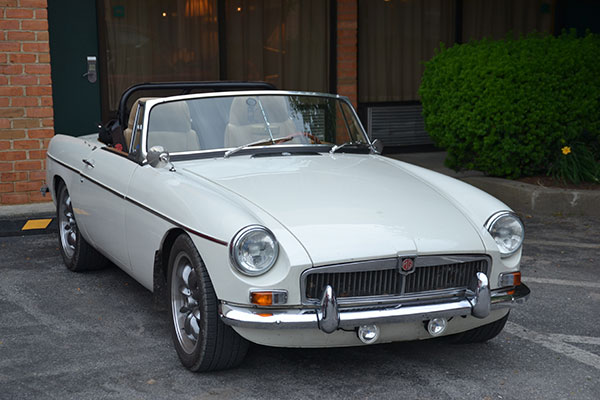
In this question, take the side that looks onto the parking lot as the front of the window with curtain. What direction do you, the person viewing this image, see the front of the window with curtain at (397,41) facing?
facing the viewer

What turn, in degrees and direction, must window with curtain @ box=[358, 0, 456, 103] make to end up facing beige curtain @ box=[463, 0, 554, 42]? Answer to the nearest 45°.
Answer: approximately 135° to its left

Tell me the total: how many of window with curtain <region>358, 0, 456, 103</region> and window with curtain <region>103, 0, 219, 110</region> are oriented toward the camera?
2

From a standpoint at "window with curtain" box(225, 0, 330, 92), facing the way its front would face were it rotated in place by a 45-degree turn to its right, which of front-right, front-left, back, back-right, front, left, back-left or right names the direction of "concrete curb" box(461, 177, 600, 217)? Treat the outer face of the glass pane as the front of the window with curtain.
left

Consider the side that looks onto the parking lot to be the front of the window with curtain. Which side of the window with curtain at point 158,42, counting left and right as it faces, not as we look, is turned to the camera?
front

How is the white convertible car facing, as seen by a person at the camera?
facing the viewer and to the right of the viewer

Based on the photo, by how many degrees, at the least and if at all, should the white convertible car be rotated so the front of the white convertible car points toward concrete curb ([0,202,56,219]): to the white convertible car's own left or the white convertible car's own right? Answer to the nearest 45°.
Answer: approximately 180°

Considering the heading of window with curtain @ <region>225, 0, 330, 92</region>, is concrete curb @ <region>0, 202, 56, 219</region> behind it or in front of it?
in front

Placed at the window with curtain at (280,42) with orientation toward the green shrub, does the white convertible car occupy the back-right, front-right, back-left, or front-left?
front-right

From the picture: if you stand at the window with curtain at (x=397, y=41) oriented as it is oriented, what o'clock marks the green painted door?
The green painted door is roughly at 2 o'clock from the window with curtain.

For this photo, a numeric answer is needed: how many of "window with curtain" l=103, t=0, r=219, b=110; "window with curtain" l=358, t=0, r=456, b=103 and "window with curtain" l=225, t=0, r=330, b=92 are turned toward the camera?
3

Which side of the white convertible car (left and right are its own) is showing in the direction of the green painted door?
back

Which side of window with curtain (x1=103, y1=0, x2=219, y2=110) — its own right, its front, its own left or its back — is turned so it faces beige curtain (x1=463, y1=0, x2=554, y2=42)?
left

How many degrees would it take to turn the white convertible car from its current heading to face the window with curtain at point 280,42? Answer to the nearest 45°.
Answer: approximately 135° to its left

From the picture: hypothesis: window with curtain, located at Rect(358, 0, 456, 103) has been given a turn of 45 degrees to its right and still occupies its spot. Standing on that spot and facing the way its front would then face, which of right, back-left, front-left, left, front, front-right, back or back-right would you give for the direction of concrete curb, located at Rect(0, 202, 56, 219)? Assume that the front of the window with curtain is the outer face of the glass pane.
front
